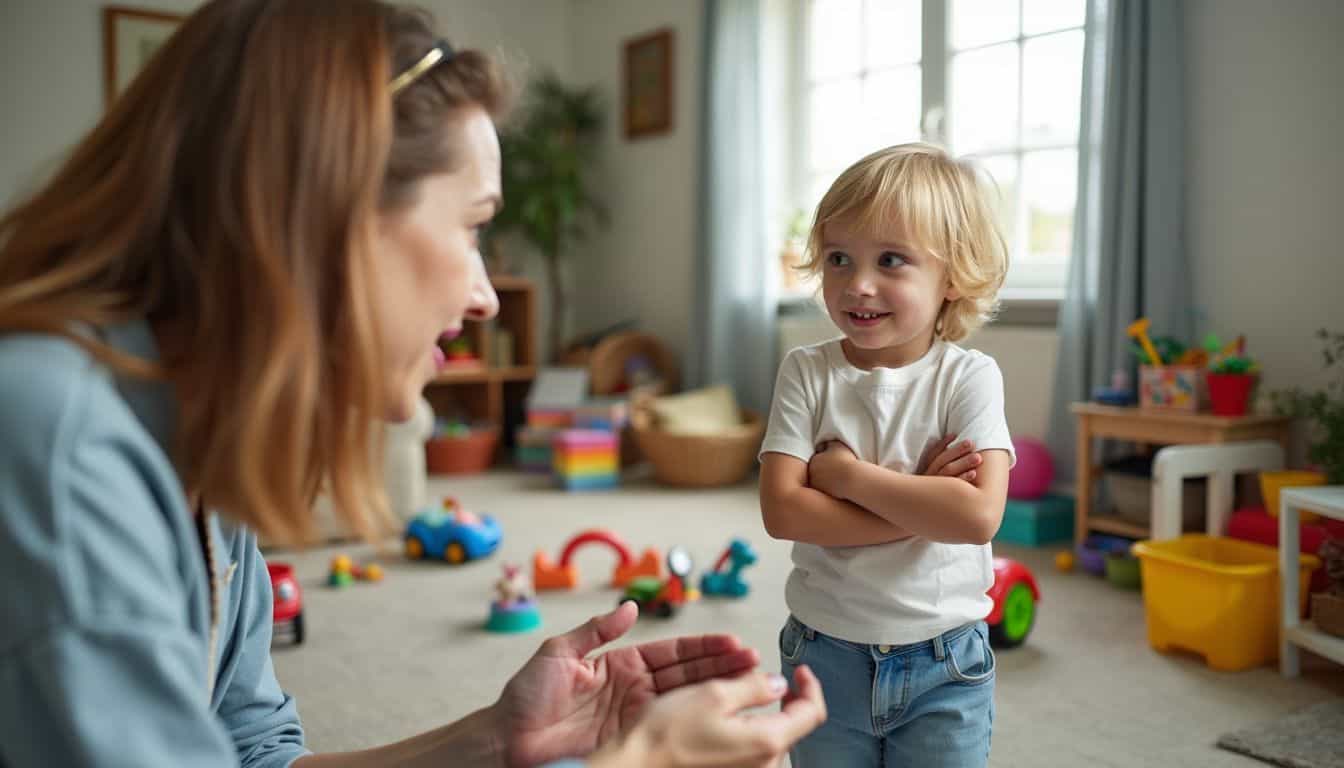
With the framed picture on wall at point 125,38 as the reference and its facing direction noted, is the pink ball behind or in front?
in front

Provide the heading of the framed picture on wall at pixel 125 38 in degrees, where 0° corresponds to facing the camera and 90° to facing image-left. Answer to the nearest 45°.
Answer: approximately 315°

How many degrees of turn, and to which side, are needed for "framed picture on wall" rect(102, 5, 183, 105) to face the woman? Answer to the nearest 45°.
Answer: approximately 45° to its right

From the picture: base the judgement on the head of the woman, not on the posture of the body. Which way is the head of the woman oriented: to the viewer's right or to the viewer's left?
to the viewer's right

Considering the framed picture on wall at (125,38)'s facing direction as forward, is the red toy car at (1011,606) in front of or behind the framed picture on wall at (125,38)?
in front
